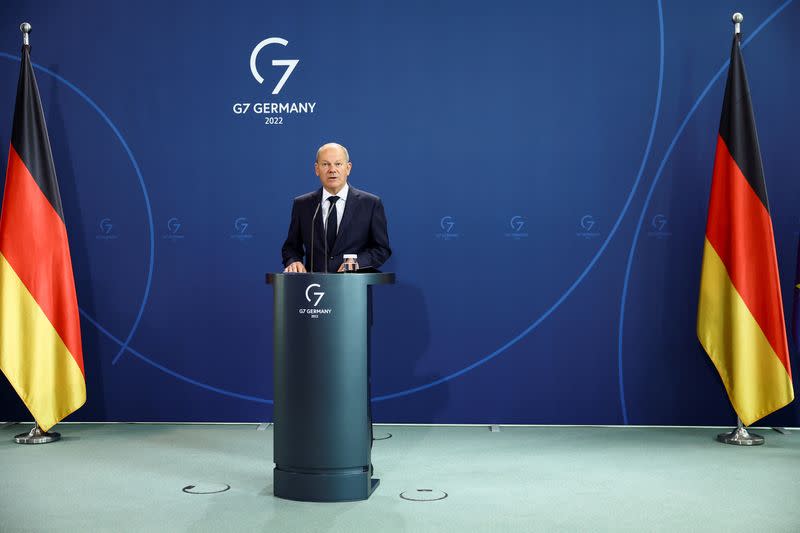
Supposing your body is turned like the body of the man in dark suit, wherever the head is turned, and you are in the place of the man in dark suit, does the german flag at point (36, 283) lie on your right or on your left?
on your right

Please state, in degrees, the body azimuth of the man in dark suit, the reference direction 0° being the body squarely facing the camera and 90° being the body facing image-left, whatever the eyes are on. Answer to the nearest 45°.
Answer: approximately 0°

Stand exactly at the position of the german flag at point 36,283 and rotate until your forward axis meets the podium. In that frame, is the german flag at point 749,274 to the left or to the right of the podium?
left

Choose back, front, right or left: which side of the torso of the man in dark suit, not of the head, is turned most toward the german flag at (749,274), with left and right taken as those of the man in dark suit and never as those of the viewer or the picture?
left
